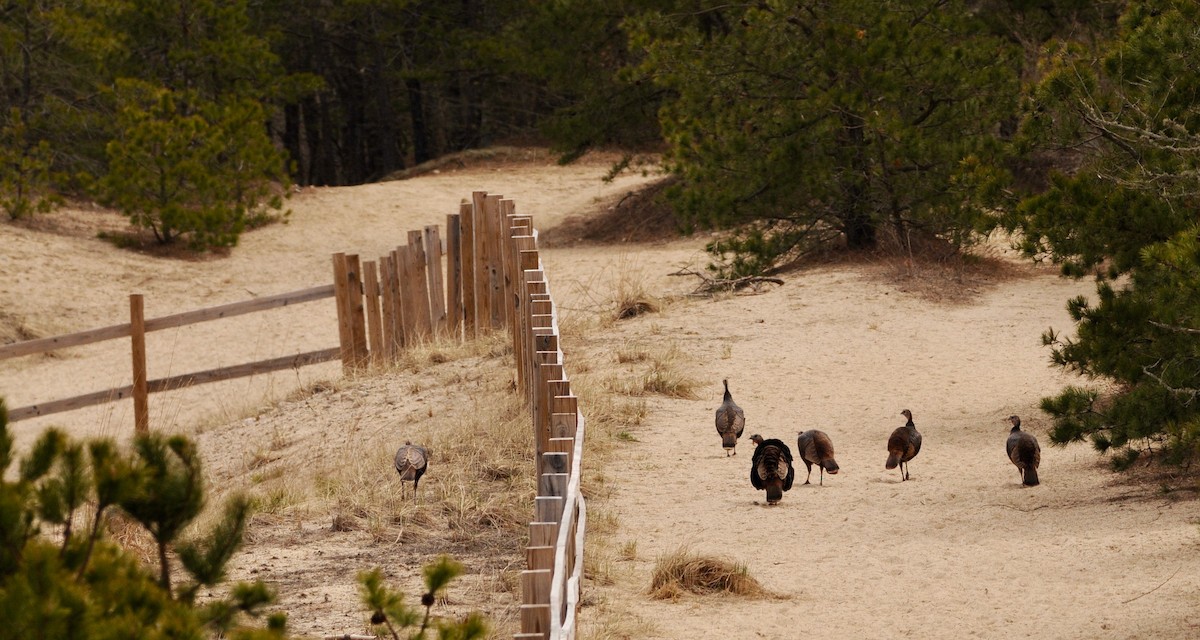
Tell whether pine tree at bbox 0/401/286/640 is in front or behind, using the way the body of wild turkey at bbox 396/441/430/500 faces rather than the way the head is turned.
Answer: behind

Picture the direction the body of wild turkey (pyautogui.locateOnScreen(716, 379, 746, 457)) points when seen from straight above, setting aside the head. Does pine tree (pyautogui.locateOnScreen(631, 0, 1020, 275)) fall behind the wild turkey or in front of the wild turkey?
in front

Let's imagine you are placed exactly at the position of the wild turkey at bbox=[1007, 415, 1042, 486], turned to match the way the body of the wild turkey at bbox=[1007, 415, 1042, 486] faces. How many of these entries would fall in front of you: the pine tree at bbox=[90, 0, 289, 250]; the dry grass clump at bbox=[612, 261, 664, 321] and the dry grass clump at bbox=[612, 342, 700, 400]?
3

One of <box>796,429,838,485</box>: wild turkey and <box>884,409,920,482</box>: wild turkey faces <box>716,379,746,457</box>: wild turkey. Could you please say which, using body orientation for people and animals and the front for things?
<box>796,429,838,485</box>: wild turkey

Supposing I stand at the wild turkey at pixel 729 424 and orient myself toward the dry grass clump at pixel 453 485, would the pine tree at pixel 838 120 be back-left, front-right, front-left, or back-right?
back-right

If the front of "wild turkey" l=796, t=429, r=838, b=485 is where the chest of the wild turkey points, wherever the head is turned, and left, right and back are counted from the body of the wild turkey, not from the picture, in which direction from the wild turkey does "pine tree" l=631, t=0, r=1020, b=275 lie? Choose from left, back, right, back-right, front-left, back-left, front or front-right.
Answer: front-right

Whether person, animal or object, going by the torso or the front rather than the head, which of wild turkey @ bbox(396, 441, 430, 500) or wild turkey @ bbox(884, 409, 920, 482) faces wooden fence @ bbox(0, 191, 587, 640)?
wild turkey @ bbox(396, 441, 430, 500)

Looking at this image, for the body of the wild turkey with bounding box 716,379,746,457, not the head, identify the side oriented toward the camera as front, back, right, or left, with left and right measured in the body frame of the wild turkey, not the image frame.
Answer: back

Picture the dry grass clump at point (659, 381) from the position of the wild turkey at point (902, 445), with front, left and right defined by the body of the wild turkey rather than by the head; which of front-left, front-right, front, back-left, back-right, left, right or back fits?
left

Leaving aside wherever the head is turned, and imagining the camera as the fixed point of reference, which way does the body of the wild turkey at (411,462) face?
away from the camera

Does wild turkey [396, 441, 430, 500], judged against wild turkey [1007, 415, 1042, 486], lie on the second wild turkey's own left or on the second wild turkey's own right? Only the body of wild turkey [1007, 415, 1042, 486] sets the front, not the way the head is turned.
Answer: on the second wild turkey's own left

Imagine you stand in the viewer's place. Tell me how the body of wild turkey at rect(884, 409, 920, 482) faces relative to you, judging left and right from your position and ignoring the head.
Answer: facing away from the viewer and to the right of the viewer
